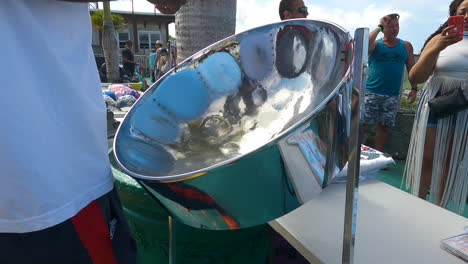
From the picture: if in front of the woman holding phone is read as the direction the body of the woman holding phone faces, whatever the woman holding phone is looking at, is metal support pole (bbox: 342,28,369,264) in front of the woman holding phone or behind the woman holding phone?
in front

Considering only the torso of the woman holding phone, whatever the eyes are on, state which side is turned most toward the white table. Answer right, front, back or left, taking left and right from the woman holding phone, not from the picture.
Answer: front

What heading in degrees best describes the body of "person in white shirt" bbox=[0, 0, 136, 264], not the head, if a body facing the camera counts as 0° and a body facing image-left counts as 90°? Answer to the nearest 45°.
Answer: approximately 225°

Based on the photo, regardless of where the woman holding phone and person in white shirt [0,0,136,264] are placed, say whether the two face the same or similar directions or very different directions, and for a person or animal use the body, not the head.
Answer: very different directions

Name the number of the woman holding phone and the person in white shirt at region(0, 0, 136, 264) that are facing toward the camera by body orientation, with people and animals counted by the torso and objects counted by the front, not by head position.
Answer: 1

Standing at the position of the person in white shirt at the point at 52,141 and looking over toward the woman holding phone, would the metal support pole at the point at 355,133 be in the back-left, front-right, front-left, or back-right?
front-right

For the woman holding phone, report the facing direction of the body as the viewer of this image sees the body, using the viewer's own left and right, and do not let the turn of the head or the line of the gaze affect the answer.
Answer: facing the viewer

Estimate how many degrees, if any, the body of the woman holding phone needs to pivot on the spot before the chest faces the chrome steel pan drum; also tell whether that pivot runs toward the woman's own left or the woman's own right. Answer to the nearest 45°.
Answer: approximately 45° to the woman's own right
